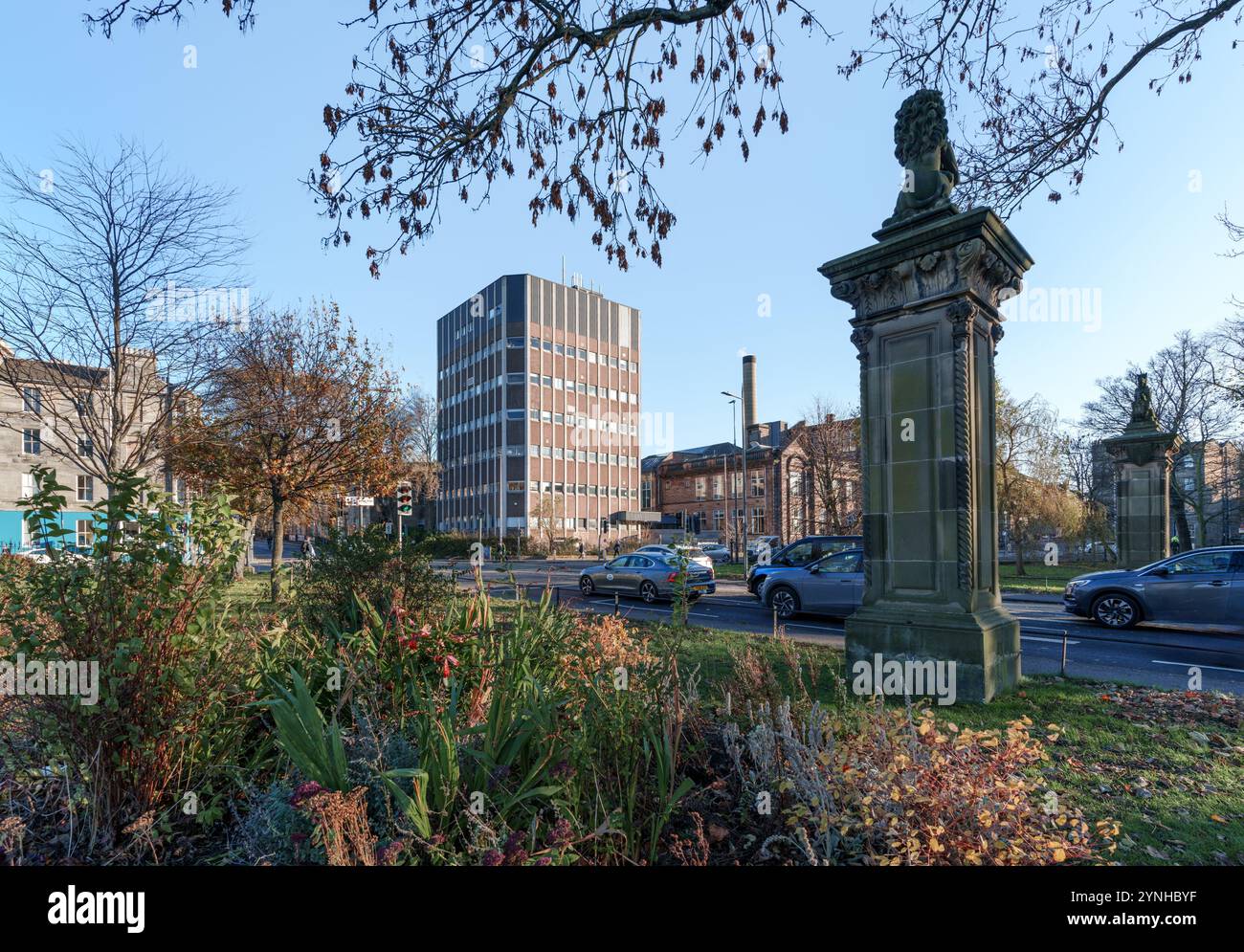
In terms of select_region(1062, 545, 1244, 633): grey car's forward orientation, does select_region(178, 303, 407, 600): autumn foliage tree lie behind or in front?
in front

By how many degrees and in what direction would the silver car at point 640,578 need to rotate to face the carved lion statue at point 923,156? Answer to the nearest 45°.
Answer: approximately 135° to its left

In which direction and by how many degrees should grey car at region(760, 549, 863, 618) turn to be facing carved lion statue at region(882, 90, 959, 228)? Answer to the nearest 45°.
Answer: approximately 90° to its left

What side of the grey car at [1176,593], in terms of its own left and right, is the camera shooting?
left

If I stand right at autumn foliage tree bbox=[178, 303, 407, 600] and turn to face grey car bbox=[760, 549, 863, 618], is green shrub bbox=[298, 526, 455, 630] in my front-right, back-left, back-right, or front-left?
front-right

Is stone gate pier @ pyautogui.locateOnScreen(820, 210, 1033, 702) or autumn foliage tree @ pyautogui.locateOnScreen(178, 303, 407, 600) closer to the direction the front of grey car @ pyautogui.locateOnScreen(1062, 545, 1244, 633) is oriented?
the autumn foliage tree

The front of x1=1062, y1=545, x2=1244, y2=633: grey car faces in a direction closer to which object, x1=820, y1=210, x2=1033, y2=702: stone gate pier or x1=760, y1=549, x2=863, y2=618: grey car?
the grey car

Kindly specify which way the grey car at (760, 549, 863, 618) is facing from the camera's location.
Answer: facing to the left of the viewer

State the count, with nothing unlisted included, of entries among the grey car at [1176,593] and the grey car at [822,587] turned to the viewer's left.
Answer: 2
